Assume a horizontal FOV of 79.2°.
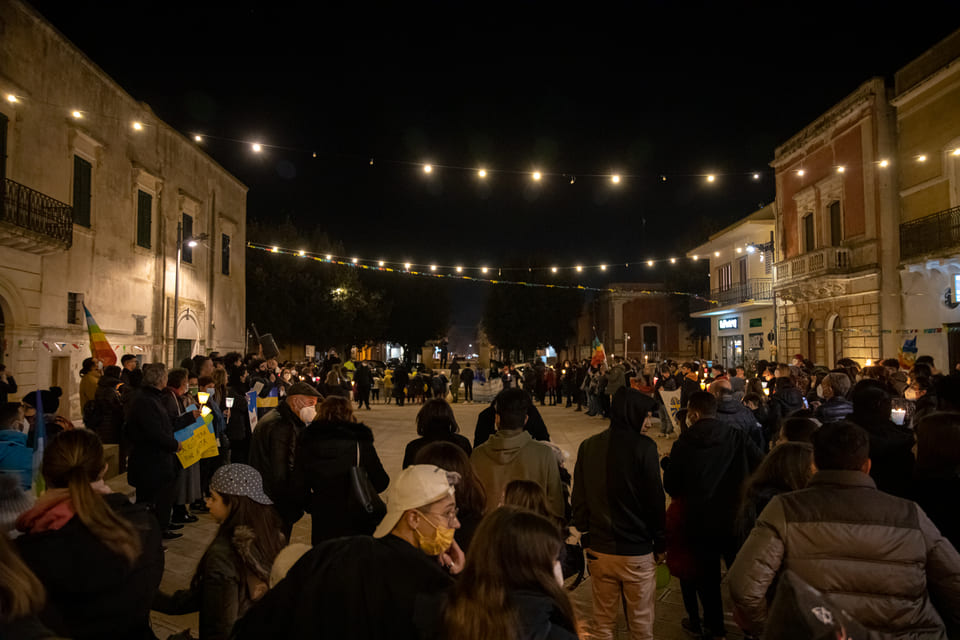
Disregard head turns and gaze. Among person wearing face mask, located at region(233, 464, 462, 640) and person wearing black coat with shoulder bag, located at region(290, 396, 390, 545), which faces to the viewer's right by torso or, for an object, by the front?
person wearing face mask, located at region(233, 464, 462, 640)

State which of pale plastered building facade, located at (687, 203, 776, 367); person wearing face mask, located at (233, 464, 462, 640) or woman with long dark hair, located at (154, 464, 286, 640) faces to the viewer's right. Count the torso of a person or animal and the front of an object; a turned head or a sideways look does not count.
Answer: the person wearing face mask

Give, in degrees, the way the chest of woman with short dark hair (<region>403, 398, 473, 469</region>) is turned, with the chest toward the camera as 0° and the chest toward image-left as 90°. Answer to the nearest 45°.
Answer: approximately 180°

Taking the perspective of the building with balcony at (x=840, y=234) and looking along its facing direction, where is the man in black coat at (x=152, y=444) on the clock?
The man in black coat is roughly at 11 o'clock from the building with balcony.

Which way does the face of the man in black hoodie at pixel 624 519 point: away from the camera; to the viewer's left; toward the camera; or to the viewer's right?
away from the camera

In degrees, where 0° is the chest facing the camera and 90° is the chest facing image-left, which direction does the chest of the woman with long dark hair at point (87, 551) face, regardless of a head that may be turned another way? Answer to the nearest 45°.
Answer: approximately 180°

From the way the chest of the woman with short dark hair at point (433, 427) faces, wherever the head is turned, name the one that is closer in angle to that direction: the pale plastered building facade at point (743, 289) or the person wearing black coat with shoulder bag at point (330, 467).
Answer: the pale plastered building facade

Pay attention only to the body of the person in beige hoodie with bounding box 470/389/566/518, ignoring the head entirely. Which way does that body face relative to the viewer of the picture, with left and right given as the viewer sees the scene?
facing away from the viewer

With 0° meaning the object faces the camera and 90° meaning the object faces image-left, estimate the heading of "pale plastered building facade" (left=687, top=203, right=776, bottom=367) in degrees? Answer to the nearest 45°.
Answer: approximately 45°

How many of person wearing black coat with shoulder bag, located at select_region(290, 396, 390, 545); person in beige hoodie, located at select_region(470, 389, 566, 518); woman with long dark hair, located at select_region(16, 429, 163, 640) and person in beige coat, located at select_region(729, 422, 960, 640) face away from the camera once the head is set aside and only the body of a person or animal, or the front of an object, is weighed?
4

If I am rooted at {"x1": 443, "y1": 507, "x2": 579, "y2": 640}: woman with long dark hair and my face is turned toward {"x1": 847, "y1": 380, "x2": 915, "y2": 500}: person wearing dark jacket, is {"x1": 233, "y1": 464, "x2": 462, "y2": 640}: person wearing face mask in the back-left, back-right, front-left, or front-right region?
back-left

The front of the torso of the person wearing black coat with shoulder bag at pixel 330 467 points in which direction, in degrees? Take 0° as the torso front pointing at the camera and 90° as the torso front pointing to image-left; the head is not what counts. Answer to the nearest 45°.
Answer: approximately 180°
